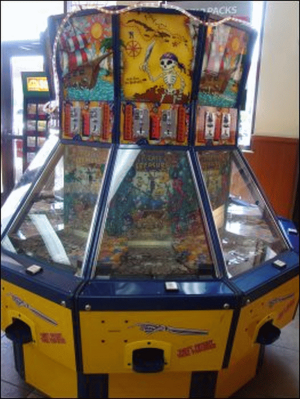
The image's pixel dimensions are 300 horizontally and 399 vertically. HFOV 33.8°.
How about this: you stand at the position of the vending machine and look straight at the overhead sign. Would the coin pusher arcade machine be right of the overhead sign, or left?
right

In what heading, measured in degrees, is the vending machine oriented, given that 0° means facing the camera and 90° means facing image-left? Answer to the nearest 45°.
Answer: approximately 0°

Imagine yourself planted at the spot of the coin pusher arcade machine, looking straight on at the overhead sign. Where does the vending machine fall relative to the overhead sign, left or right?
left

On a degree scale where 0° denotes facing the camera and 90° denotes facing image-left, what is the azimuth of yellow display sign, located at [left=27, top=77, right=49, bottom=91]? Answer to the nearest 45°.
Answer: approximately 0°

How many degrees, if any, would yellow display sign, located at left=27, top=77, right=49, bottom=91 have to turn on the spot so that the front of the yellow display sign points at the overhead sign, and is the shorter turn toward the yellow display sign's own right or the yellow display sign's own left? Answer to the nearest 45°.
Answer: approximately 90° to the yellow display sign's own left

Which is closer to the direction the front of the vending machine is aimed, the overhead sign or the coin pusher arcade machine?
the coin pusher arcade machine
